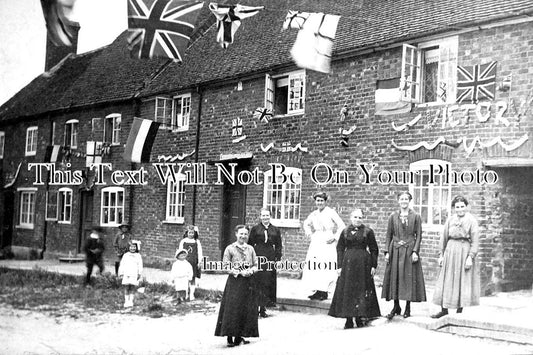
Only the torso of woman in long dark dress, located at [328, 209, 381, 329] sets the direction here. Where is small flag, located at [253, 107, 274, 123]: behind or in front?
behind

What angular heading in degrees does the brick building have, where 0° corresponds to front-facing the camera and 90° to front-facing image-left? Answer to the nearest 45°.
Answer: approximately 45°

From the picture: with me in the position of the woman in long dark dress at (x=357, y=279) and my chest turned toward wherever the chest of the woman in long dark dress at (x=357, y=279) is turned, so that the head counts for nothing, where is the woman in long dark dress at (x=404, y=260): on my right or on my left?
on my left

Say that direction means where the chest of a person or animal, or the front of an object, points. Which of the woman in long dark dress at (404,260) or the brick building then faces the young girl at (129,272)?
the brick building

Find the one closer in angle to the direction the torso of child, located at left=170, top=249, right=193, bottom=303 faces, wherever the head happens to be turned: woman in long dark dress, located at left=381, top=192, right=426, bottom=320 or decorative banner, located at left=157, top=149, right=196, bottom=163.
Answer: the woman in long dark dress

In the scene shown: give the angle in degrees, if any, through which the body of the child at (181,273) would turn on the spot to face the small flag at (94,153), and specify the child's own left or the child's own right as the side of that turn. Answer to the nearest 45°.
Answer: approximately 180°

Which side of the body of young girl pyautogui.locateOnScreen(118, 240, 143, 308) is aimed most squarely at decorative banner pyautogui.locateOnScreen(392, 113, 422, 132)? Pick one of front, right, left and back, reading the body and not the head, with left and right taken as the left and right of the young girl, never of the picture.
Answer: left

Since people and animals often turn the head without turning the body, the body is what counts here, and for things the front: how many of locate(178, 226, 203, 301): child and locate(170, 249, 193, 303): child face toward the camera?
2

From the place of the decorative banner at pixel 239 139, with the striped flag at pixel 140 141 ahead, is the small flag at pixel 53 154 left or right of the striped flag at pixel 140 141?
right

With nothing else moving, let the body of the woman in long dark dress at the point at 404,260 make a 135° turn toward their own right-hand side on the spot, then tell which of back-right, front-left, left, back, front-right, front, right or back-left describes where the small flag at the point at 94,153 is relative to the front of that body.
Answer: front
